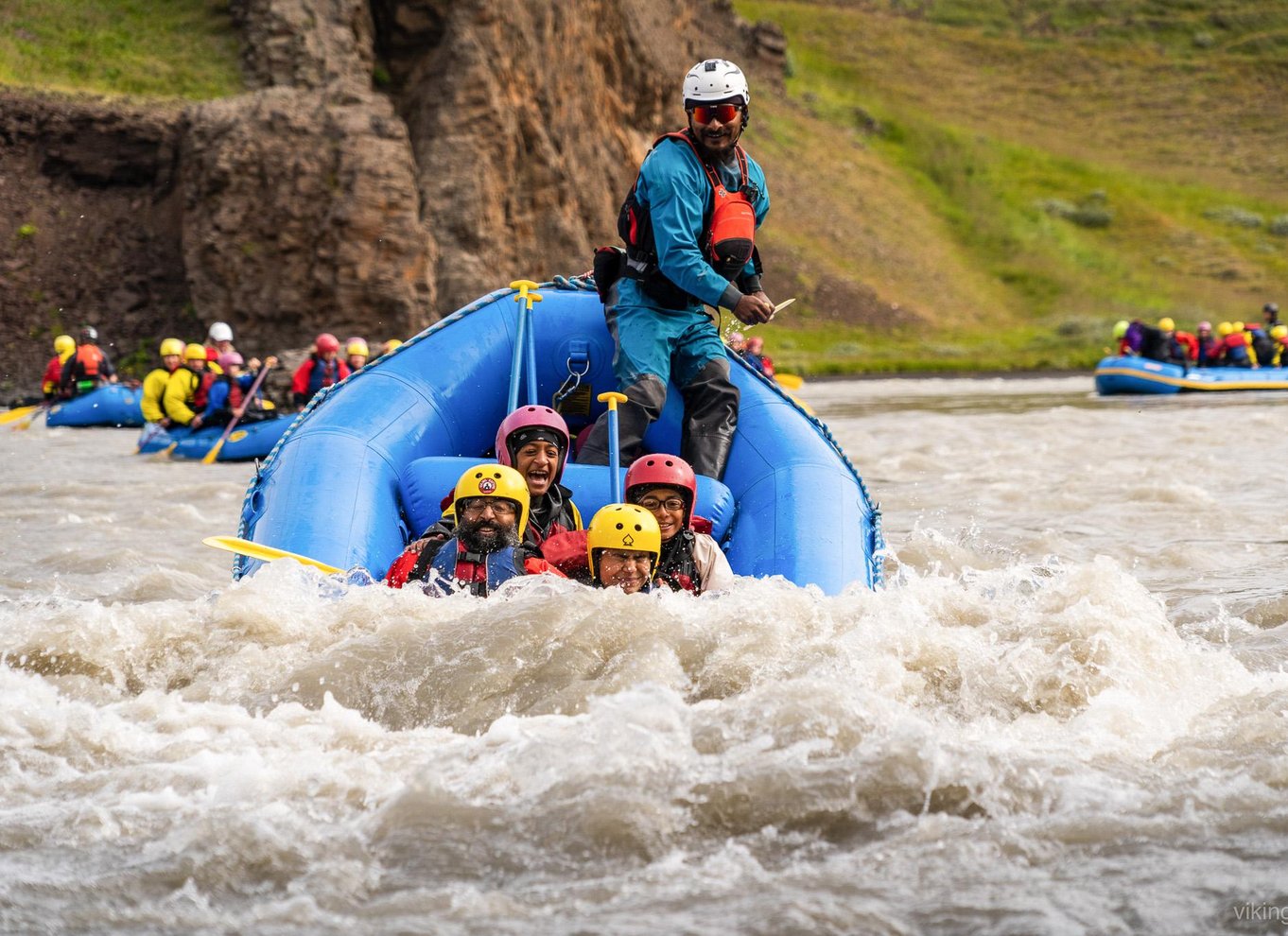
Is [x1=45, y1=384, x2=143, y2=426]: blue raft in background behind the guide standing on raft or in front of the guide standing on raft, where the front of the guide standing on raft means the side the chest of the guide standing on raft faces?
behind

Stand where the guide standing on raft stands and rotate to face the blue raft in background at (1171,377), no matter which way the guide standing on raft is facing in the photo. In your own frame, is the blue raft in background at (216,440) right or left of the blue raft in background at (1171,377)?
left

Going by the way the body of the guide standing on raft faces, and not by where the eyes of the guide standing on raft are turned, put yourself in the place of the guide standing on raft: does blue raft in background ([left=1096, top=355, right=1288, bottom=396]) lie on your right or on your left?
on your left

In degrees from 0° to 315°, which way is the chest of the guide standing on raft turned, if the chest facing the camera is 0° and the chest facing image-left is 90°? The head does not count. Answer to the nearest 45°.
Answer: approximately 315°
